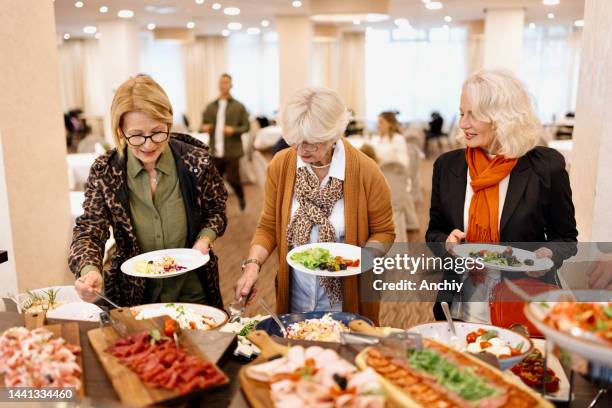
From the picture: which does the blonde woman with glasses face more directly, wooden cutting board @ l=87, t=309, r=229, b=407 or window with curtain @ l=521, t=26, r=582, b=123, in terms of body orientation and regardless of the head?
the wooden cutting board

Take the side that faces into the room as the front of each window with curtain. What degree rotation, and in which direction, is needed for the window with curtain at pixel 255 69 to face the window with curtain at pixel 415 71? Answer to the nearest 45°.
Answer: approximately 90° to its left

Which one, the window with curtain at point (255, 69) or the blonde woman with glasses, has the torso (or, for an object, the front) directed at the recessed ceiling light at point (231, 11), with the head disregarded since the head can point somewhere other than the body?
the window with curtain

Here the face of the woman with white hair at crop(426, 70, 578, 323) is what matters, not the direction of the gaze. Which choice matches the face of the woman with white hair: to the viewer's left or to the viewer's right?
to the viewer's left

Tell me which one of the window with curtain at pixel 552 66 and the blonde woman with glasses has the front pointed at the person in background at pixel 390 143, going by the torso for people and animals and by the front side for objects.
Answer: the window with curtain
